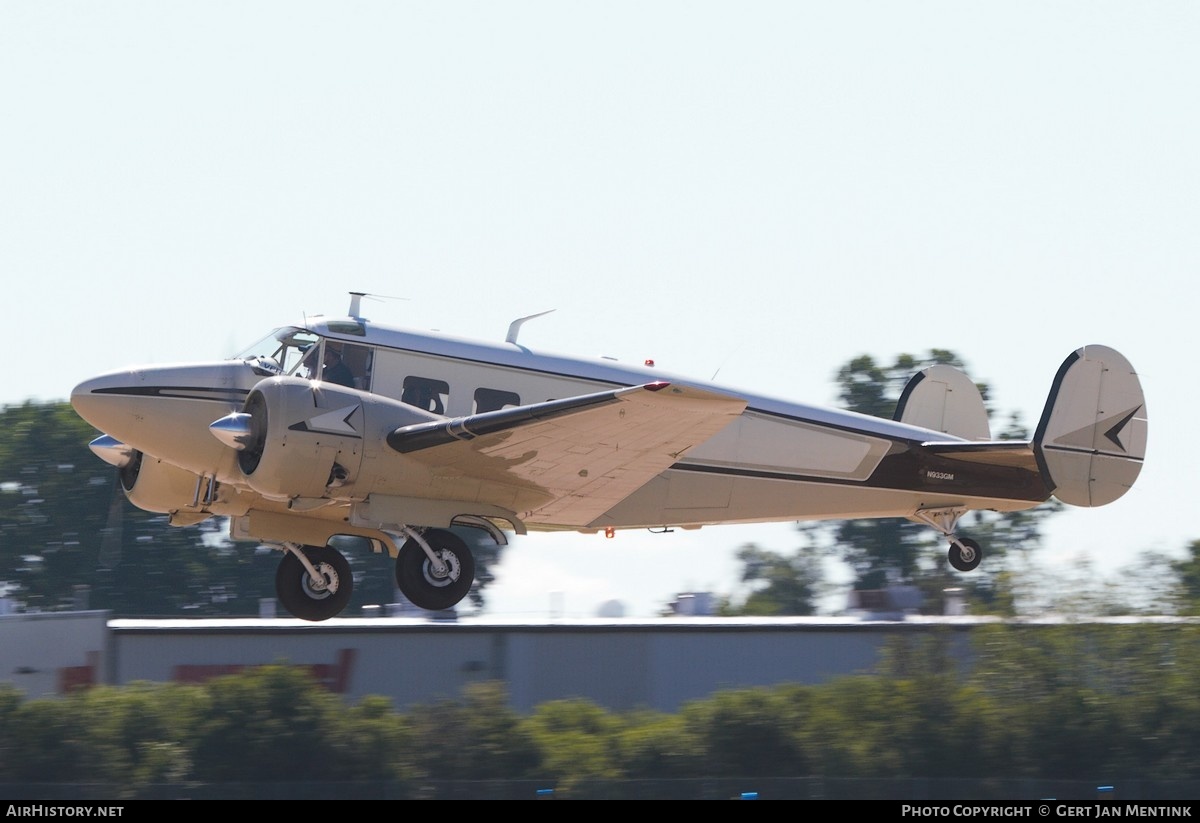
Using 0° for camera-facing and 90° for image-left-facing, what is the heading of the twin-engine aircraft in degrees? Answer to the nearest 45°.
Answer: approximately 90°
